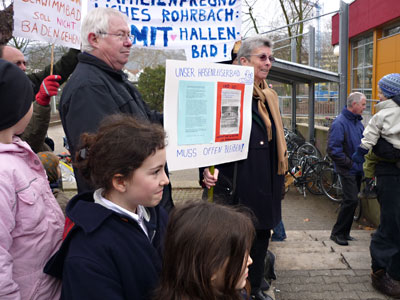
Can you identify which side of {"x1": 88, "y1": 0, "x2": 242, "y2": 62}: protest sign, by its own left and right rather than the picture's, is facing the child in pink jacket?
front

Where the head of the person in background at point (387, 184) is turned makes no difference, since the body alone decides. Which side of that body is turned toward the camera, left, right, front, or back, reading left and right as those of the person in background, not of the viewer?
left

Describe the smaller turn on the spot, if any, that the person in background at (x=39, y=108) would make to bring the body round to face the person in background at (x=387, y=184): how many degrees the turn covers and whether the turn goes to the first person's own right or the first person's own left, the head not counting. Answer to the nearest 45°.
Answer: approximately 45° to the first person's own left

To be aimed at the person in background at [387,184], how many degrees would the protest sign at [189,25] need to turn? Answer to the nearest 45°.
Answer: approximately 90° to its left

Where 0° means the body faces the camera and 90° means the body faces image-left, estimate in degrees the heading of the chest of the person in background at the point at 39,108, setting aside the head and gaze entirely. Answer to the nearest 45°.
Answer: approximately 315°

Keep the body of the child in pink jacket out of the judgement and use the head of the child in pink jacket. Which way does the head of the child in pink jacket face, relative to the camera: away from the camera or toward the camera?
away from the camera

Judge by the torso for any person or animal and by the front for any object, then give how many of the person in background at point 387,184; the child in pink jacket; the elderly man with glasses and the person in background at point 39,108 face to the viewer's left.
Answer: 1

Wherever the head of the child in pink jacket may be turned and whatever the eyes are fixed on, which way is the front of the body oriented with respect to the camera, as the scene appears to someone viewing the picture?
to the viewer's right
